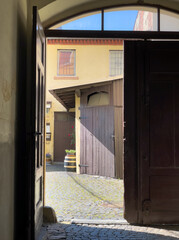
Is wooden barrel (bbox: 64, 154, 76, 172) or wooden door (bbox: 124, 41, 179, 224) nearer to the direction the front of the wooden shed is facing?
the wooden door

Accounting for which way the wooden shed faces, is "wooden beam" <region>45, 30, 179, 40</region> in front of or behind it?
in front

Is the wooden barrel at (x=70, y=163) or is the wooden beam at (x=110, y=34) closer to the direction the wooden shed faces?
the wooden beam

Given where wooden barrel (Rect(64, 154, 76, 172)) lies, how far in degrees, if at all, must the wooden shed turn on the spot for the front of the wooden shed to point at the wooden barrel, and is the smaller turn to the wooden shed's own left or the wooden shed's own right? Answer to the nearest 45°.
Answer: approximately 90° to the wooden shed's own right

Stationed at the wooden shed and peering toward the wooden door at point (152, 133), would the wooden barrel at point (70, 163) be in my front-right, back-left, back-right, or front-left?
back-right

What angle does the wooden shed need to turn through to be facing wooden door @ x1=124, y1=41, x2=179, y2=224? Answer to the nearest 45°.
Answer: approximately 45° to its left

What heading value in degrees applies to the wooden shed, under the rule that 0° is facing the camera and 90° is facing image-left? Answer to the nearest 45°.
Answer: approximately 45°
